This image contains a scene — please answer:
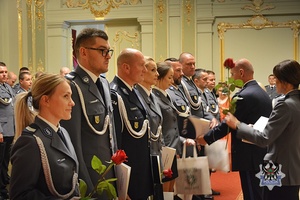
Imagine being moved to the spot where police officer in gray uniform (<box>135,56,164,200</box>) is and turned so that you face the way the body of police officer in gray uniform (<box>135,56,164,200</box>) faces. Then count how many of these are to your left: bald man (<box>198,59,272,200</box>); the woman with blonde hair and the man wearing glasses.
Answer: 1

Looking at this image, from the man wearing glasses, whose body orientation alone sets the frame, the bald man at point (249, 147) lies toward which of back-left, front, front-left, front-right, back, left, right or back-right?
left

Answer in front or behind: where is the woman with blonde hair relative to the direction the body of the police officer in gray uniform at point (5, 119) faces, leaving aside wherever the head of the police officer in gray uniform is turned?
in front

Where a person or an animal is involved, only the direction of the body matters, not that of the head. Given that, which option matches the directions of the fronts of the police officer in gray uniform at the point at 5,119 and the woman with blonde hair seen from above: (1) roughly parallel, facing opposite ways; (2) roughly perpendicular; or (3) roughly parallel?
roughly parallel

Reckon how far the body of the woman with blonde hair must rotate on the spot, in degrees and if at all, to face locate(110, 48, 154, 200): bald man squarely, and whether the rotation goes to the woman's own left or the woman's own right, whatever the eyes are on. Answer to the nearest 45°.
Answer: approximately 90° to the woman's own left

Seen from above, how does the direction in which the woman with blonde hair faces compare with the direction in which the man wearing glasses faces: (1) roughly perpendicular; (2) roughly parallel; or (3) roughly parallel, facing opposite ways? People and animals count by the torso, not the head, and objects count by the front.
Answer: roughly parallel

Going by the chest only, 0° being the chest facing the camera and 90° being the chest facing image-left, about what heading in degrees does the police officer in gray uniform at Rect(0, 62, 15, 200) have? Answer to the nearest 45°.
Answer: approximately 315°

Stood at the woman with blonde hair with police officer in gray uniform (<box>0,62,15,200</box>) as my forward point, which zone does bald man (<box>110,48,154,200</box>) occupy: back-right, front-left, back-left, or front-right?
front-right

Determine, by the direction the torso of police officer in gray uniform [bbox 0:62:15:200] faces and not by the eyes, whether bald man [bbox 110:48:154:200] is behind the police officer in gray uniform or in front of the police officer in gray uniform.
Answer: in front

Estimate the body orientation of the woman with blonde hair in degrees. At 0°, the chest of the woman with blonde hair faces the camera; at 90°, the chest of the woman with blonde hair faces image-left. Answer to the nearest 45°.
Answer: approximately 315°

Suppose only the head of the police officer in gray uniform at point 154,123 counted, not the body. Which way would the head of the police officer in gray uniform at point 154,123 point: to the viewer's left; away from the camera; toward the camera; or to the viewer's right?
to the viewer's right

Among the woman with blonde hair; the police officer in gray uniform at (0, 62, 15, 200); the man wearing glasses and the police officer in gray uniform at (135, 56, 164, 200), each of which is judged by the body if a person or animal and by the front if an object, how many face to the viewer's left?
0

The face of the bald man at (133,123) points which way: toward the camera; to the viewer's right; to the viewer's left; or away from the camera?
to the viewer's right

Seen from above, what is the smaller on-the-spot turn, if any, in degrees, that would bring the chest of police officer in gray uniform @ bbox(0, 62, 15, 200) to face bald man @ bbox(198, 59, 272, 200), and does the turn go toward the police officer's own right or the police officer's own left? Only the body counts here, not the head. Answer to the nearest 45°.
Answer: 0° — they already face them
